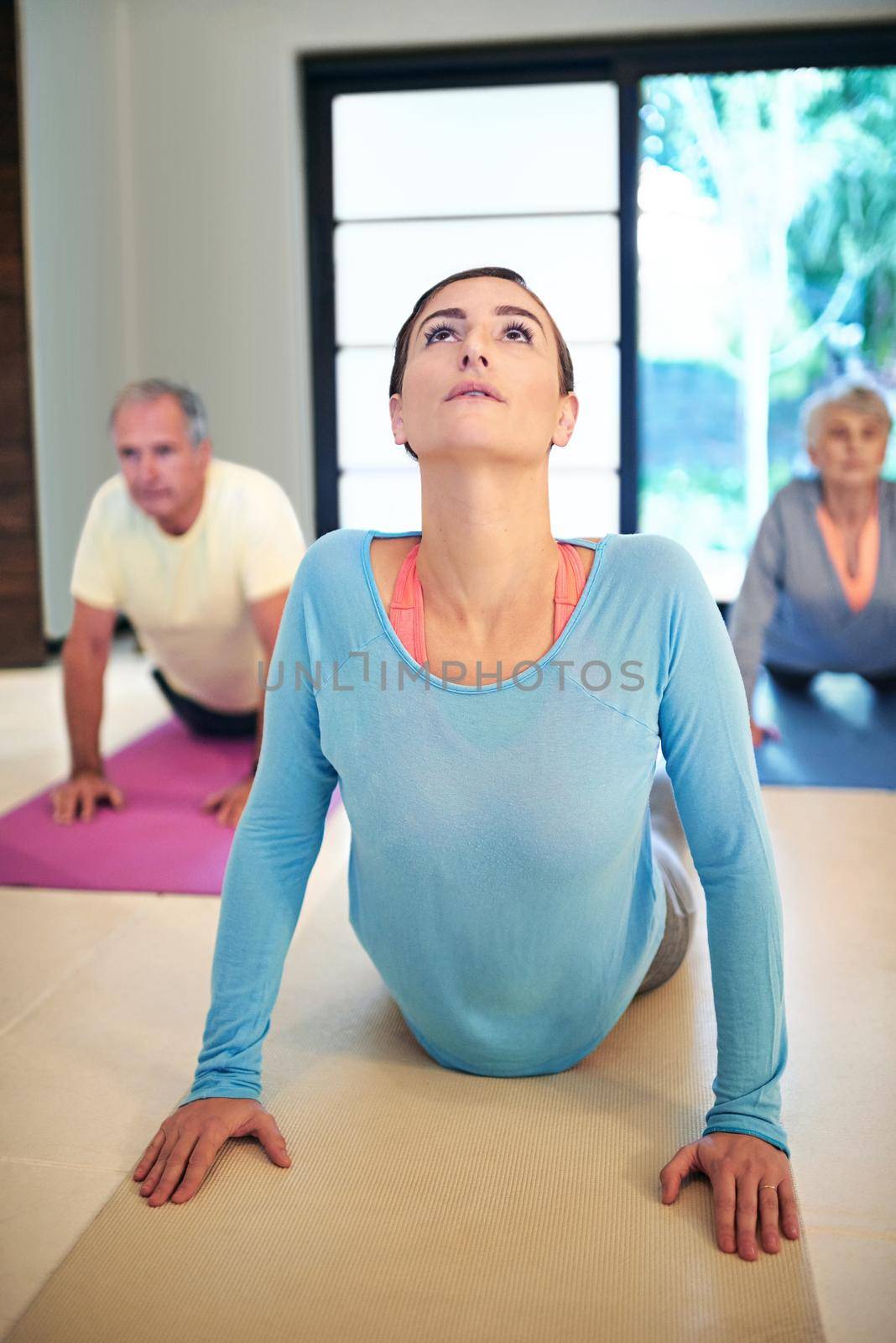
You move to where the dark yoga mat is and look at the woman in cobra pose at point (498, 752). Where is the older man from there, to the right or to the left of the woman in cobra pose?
right

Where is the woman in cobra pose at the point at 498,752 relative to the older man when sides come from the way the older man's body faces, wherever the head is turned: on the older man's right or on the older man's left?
on the older man's left

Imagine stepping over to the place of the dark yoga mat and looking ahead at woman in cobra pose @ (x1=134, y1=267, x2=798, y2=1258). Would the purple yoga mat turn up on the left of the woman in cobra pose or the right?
right

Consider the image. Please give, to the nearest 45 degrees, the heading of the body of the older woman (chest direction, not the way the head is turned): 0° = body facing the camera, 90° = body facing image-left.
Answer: approximately 0°

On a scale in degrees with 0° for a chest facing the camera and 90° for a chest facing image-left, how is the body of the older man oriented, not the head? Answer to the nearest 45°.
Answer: approximately 45°

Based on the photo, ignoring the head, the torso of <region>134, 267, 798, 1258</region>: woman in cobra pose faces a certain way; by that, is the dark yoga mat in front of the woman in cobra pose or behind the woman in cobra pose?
behind

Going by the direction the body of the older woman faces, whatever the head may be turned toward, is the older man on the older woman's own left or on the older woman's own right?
on the older woman's own right

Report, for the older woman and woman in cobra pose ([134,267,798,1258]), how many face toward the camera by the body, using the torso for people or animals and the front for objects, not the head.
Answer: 2

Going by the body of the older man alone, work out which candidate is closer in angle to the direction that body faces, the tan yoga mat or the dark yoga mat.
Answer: the tan yoga mat

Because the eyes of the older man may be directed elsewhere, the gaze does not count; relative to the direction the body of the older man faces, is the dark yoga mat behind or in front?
behind
